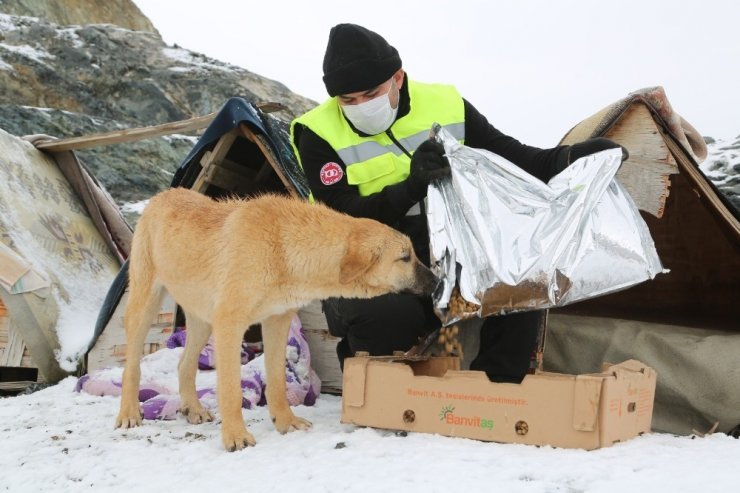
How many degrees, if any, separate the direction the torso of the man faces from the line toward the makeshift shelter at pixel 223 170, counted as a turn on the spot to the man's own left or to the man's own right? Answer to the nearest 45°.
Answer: approximately 135° to the man's own right

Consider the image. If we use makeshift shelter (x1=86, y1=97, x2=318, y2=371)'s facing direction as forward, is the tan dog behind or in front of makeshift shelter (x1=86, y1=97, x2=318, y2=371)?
in front

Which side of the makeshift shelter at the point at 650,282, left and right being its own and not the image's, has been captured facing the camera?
front

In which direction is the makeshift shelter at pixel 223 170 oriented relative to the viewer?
toward the camera

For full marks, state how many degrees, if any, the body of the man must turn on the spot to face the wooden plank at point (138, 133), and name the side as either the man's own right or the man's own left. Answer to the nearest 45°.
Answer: approximately 135° to the man's own right

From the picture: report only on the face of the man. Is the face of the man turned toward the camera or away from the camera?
toward the camera

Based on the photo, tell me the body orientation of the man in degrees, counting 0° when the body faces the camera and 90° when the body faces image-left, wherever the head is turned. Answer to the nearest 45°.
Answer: approximately 0°

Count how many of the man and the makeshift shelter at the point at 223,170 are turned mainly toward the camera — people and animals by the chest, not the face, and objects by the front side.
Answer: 2
